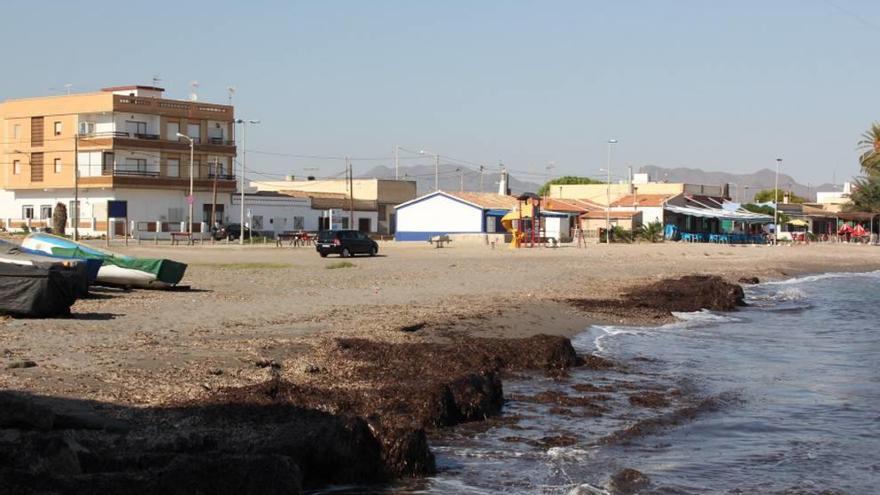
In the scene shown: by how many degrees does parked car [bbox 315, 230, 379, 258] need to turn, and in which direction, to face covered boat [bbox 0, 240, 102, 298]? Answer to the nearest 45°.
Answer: approximately 135° to its right

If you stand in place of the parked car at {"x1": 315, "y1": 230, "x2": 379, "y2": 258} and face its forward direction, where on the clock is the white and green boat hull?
The white and green boat hull is roughly at 5 o'clock from the parked car.

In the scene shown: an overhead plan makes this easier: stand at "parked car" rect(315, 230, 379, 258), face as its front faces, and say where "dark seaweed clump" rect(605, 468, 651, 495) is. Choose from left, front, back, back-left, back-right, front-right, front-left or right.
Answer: back-right

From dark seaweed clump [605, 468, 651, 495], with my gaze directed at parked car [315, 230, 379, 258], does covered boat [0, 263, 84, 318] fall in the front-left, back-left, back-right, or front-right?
front-left

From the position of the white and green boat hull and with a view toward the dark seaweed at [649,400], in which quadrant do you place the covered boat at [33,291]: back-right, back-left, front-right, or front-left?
front-right

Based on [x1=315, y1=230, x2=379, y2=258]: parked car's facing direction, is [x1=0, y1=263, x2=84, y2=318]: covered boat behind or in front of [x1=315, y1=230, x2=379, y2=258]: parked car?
behind

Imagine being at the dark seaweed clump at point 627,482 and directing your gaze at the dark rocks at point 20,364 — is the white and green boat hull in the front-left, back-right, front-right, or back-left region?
front-right

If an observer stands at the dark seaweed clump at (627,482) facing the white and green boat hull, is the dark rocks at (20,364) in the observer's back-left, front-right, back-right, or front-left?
front-left

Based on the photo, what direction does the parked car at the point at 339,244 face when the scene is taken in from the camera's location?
facing away from the viewer and to the right of the viewer
